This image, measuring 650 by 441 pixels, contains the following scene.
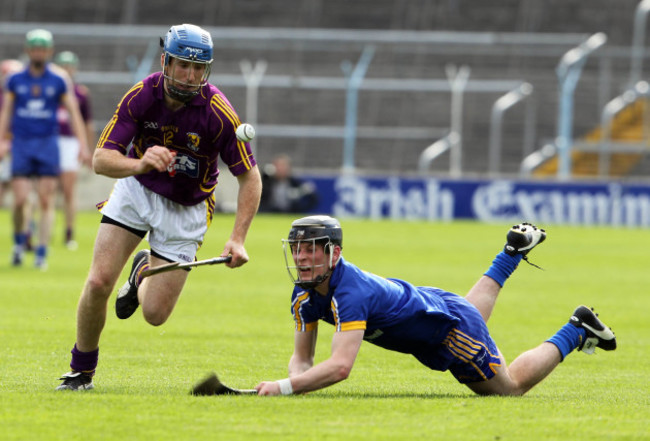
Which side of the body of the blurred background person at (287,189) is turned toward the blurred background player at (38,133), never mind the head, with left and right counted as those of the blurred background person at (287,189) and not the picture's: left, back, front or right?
front

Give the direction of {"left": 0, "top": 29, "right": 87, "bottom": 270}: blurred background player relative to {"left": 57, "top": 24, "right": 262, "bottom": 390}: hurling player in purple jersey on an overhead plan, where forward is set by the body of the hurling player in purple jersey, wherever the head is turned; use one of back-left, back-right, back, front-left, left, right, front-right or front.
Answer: back

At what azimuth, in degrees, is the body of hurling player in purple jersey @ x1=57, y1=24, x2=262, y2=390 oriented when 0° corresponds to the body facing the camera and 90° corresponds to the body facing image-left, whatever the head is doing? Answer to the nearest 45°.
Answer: approximately 0°

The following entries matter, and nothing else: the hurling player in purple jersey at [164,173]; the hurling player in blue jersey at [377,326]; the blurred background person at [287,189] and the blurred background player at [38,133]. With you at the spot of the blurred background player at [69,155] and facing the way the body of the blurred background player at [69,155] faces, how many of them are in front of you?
3

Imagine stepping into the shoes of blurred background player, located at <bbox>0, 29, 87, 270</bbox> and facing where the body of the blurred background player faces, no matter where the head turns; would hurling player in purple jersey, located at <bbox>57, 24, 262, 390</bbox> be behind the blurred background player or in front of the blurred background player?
in front

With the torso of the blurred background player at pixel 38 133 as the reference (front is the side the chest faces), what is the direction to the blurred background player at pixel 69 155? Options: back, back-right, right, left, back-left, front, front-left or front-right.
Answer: back

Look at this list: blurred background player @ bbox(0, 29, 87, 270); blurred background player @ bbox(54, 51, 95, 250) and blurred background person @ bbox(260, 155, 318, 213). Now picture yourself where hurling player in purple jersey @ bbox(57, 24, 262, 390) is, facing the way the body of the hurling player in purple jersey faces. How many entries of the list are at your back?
3

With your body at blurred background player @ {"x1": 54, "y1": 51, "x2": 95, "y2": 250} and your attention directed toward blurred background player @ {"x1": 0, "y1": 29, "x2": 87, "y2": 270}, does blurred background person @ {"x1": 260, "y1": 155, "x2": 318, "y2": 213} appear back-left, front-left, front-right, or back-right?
back-left

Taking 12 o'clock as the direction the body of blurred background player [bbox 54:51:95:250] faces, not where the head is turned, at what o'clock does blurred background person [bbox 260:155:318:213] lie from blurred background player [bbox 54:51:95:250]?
blurred background person [bbox 260:155:318:213] is roughly at 7 o'clock from blurred background player [bbox 54:51:95:250].
